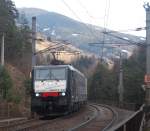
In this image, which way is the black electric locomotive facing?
toward the camera
